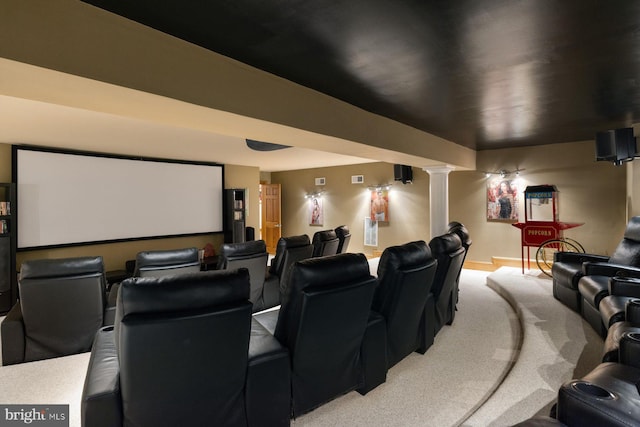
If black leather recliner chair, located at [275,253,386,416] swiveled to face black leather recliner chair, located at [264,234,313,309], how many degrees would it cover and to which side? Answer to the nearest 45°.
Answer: approximately 45° to its right

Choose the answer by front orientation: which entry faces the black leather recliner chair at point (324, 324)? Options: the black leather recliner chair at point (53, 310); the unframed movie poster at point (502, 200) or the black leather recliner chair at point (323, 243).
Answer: the unframed movie poster

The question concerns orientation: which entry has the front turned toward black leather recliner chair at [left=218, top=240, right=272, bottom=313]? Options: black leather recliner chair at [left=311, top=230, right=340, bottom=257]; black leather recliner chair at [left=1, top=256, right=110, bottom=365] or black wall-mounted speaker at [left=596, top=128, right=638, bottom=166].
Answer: the black wall-mounted speaker

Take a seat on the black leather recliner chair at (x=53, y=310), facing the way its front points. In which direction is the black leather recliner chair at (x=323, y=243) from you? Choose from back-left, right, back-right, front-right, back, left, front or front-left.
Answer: right

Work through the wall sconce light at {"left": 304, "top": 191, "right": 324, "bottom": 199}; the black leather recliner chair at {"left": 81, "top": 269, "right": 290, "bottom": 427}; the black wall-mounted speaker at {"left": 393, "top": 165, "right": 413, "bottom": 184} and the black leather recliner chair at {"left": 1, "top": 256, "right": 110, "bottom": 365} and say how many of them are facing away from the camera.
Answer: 2

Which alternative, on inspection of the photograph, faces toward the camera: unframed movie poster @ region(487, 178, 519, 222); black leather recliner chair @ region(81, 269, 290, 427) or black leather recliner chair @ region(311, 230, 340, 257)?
the unframed movie poster

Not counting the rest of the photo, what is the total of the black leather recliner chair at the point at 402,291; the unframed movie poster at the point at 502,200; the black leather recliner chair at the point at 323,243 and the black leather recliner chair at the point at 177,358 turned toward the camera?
1

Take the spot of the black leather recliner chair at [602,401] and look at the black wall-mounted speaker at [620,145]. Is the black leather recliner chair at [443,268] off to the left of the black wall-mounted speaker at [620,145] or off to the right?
left

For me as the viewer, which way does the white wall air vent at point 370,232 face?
facing the viewer and to the left of the viewer

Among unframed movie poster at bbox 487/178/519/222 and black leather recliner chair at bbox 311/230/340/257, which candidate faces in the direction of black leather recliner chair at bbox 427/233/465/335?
the unframed movie poster

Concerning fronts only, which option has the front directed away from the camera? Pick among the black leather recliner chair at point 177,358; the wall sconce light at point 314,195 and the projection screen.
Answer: the black leather recliner chair

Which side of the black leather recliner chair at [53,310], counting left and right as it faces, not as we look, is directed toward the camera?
back

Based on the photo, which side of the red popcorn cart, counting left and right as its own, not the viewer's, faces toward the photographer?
front

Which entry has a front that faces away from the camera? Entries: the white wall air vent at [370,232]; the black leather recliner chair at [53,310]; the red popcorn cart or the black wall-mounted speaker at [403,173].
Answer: the black leather recliner chair

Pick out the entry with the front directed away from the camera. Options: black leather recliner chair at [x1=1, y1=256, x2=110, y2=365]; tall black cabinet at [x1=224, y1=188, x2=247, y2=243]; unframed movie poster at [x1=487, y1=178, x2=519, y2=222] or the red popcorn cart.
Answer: the black leather recliner chair

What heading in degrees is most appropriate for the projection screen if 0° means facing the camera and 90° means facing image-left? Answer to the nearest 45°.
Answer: approximately 315°

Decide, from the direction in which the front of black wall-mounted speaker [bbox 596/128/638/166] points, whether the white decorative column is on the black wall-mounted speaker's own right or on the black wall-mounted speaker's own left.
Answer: on the black wall-mounted speaker's own right
